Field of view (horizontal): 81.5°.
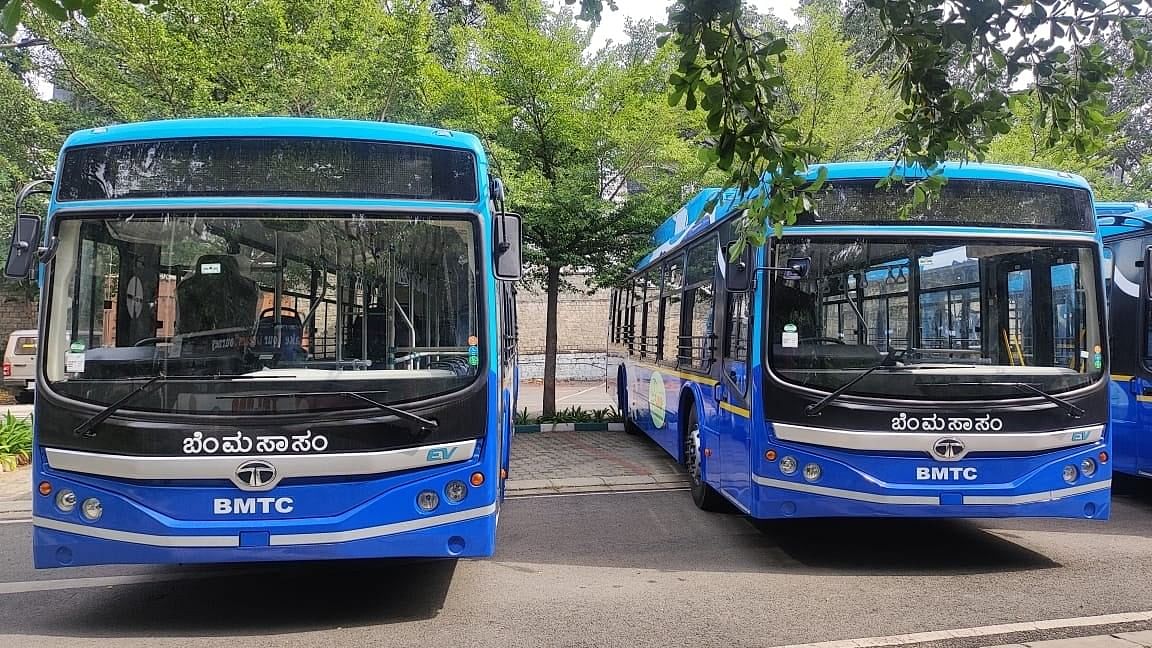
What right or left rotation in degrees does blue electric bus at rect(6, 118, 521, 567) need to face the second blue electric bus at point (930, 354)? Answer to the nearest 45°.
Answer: approximately 90° to its left

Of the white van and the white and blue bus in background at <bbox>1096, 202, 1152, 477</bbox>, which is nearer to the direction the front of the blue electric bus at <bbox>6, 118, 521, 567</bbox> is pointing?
the white and blue bus in background

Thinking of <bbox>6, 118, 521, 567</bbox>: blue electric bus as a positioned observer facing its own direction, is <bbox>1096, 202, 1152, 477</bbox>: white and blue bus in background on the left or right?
on its left

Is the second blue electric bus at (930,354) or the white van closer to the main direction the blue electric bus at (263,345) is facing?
the second blue electric bus

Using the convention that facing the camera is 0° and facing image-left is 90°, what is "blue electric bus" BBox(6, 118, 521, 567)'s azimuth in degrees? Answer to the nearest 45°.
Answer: approximately 0°

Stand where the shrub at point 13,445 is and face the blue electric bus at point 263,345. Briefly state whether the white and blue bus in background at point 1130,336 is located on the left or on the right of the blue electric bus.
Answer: left

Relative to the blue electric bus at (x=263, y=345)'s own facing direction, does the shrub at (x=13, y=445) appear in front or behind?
behind
